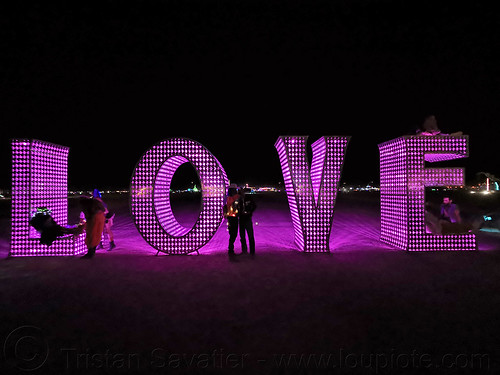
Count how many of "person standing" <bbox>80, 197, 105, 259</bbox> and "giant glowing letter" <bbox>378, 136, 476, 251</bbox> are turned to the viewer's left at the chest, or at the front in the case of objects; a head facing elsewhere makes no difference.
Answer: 1

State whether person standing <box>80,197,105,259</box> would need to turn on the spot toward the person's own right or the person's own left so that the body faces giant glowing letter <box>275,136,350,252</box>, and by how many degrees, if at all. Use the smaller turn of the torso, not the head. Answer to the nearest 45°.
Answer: approximately 180°

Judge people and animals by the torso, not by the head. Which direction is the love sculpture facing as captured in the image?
toward the camera

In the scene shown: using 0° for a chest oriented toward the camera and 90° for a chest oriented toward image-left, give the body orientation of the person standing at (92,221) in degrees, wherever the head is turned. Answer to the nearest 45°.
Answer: approximately 90°

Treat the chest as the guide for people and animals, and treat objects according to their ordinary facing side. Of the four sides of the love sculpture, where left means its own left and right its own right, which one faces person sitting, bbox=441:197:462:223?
left

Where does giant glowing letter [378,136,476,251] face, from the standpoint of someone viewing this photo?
facing the viewer

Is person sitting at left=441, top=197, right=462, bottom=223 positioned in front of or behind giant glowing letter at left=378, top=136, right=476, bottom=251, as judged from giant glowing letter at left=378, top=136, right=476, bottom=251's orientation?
behind
